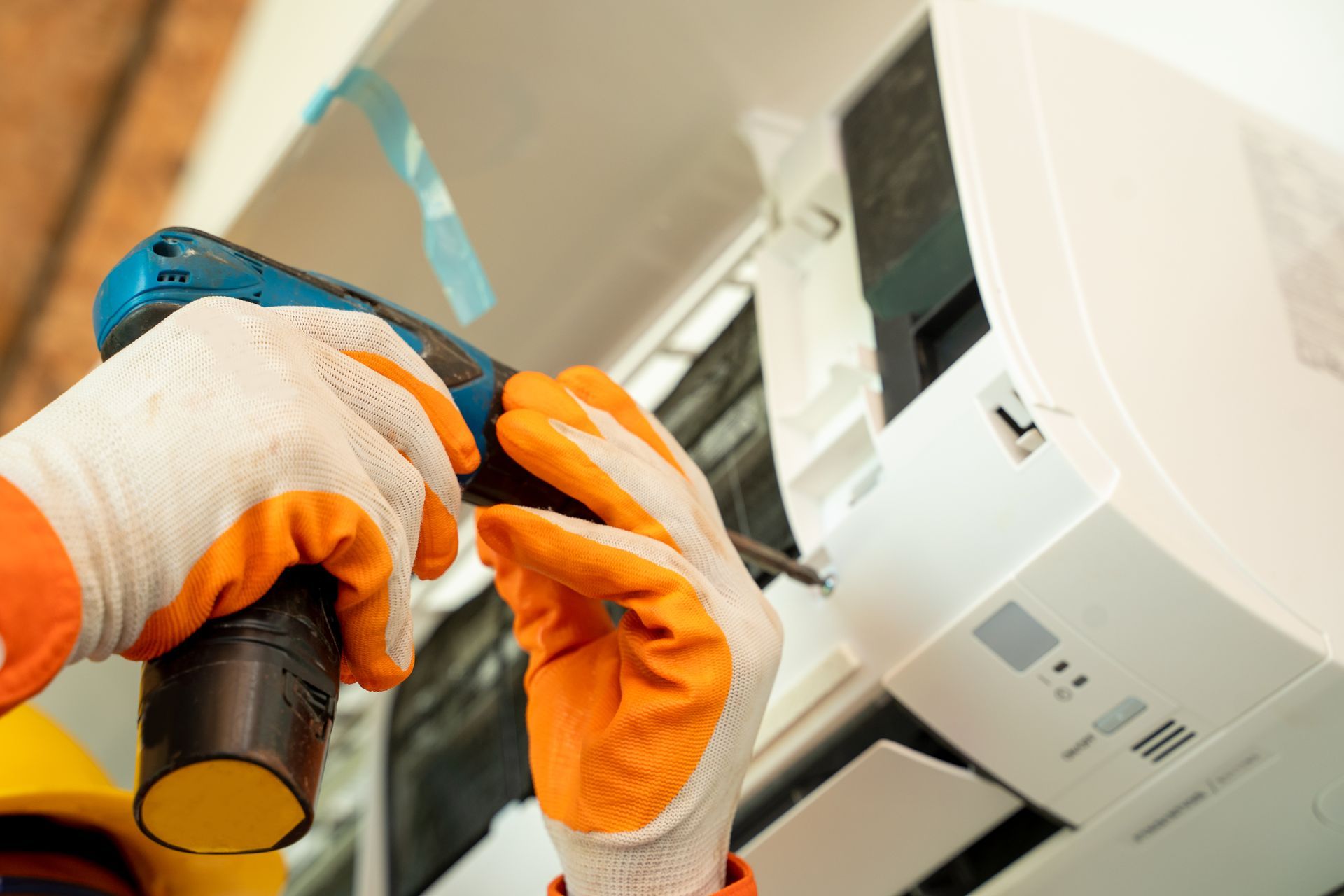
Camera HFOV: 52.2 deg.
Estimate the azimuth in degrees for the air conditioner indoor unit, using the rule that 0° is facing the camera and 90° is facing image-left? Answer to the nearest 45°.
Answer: approximately 45°
